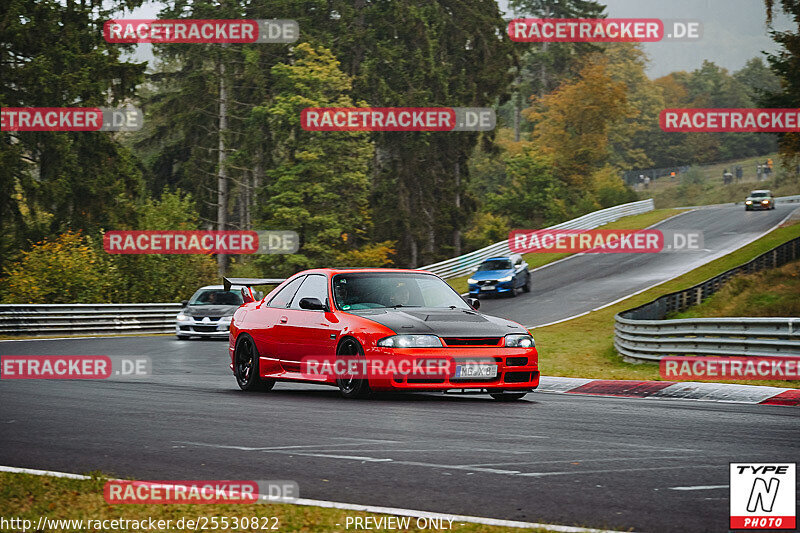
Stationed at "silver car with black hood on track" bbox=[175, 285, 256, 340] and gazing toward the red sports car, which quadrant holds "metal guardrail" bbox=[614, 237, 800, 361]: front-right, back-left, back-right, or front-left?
front-left

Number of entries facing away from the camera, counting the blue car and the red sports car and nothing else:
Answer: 0

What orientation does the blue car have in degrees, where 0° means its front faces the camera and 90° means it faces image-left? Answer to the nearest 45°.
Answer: approximately 45°

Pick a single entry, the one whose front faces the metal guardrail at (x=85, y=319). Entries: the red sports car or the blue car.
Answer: the blue car

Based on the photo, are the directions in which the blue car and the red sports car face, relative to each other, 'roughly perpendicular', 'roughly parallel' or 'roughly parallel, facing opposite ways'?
roughly perpendicular

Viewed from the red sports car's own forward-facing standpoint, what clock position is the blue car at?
The blue car is roughly at 8 o'clock from the red sports car.

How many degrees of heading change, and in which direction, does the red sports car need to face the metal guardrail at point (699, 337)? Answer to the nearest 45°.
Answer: approximately 90° to its left

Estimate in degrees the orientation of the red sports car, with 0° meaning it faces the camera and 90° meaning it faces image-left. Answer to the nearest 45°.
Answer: approximately 315°

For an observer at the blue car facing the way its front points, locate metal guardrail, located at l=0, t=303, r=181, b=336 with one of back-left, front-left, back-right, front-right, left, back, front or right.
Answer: front

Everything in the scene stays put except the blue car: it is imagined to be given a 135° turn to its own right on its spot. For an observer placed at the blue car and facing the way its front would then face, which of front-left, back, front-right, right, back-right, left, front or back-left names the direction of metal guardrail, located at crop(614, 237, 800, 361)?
back

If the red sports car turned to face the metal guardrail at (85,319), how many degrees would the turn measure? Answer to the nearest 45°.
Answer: approximately 180°
